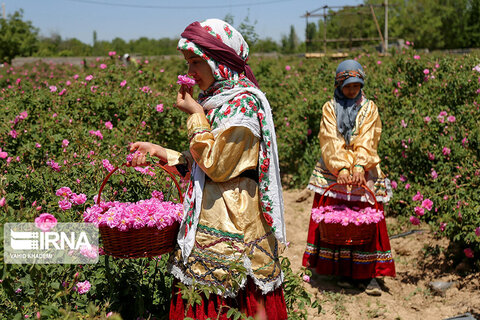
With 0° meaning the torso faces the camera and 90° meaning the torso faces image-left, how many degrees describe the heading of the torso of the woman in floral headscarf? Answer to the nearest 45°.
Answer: approximately 90°

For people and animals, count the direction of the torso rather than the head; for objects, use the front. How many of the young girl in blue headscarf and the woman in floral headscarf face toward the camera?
1

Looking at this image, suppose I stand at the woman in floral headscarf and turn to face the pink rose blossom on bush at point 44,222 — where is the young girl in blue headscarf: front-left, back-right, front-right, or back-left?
back-right

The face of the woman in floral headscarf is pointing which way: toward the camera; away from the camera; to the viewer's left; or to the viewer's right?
to the viewer's left

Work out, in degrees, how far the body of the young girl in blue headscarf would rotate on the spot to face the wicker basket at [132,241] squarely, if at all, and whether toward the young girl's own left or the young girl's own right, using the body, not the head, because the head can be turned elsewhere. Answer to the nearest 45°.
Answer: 0° — they already face it

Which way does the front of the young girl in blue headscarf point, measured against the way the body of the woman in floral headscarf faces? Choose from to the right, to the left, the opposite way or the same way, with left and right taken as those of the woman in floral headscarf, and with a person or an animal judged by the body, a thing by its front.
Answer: to the left

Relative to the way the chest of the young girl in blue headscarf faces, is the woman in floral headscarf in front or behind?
in front

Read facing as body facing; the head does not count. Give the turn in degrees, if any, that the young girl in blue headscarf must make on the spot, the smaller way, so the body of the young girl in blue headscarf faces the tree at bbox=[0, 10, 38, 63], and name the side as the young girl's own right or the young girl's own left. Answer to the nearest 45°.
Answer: approximately 135° to the young girl's own right

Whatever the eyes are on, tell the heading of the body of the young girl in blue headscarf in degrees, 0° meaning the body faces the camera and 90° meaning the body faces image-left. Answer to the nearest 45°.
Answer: approximately 0°

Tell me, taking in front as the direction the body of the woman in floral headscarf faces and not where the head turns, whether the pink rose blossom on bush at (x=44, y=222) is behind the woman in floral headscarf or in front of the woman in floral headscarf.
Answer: in front

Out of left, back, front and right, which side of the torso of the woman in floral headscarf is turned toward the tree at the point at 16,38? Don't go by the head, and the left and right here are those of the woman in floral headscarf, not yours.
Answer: right
